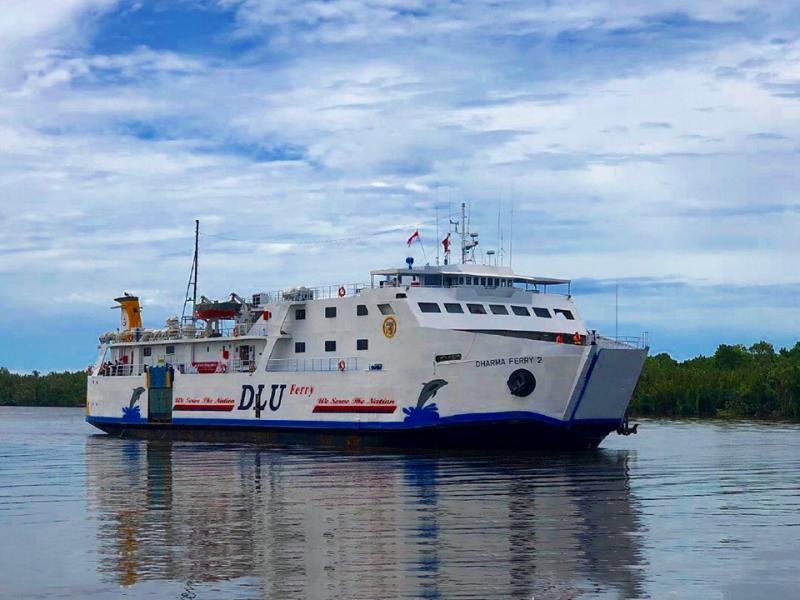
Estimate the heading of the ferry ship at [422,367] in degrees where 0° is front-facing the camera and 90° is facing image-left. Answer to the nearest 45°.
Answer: approximately 315°
